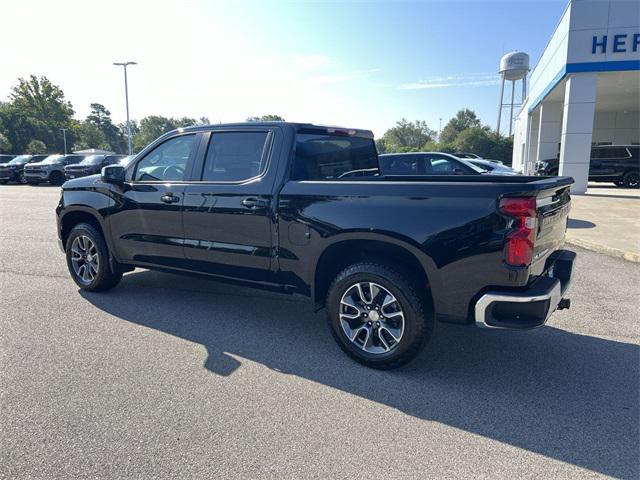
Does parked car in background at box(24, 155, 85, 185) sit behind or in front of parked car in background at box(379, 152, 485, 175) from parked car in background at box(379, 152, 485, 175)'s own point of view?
behind

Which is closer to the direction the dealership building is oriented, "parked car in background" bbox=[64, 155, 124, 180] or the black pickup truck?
the black pickup truck

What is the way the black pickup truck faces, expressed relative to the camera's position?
facing away from the viewer and to the left of the viewer

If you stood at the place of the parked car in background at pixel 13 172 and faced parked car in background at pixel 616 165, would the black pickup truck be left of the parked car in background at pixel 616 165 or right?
right

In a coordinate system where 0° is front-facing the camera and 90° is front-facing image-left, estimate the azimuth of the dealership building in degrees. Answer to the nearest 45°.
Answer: approximately 0°

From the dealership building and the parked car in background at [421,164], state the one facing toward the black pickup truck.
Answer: the dealership building

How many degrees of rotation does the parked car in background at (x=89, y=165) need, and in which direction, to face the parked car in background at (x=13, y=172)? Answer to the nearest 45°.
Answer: approximately 90° to its right

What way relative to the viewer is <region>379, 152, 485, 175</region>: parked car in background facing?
to the viewer's right

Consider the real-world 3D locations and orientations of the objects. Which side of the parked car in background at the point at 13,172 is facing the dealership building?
left

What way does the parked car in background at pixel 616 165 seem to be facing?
to the viewer's left
